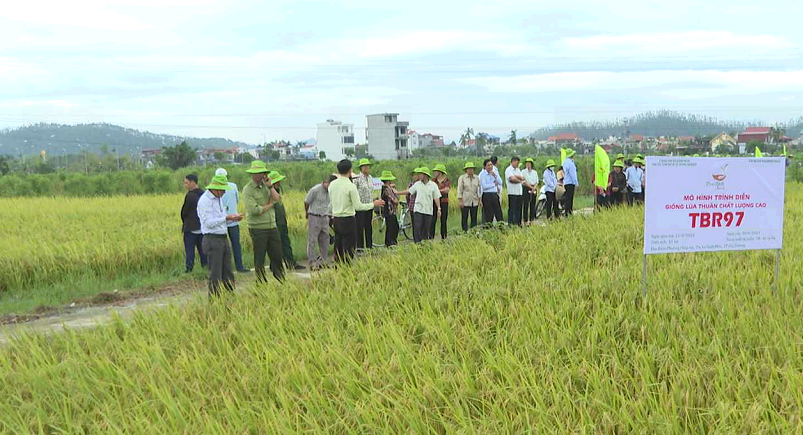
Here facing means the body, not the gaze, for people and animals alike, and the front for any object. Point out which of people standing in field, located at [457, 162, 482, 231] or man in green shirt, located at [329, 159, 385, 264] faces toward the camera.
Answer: the people standing in field

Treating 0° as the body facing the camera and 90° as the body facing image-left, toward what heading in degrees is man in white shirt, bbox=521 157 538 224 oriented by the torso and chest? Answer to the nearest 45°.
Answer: approximately 0°

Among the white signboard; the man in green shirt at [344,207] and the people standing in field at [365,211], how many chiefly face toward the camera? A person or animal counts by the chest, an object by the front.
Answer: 2

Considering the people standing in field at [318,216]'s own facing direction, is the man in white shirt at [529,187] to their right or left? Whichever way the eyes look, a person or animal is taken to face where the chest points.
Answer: on their left

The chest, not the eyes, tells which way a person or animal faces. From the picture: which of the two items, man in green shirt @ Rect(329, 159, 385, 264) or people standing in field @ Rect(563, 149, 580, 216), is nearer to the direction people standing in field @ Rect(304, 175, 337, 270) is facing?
the man in green shirt

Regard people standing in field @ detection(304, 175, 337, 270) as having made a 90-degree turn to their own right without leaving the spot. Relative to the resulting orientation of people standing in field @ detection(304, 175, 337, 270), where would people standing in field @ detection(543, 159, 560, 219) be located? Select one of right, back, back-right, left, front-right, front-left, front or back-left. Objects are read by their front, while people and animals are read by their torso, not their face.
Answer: back

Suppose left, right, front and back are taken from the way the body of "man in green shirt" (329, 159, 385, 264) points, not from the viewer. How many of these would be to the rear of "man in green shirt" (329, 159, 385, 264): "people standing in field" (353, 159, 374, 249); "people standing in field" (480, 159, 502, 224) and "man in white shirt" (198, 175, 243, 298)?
1

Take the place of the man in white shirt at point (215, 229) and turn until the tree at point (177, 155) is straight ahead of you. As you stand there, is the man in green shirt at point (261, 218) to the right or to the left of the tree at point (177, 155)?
right

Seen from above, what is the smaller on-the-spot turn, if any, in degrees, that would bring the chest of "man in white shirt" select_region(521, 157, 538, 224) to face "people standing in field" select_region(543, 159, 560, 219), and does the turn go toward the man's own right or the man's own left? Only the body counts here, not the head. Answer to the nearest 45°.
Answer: approximately 135° to the man's own left

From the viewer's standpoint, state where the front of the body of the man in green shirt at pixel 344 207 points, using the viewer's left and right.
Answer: facing away from the viewer and to the right of the viewer

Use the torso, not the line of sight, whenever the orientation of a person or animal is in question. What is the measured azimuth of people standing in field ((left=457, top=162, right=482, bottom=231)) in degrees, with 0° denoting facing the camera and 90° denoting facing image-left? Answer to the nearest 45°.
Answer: approximately 0°

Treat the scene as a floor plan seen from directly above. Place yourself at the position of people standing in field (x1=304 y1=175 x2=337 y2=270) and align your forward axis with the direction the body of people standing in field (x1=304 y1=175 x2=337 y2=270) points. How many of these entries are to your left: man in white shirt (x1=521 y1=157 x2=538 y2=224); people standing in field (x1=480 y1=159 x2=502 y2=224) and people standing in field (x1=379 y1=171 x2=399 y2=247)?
3

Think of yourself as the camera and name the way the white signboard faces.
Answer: facing the viewer

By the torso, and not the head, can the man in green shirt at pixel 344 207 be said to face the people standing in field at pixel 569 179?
yes
